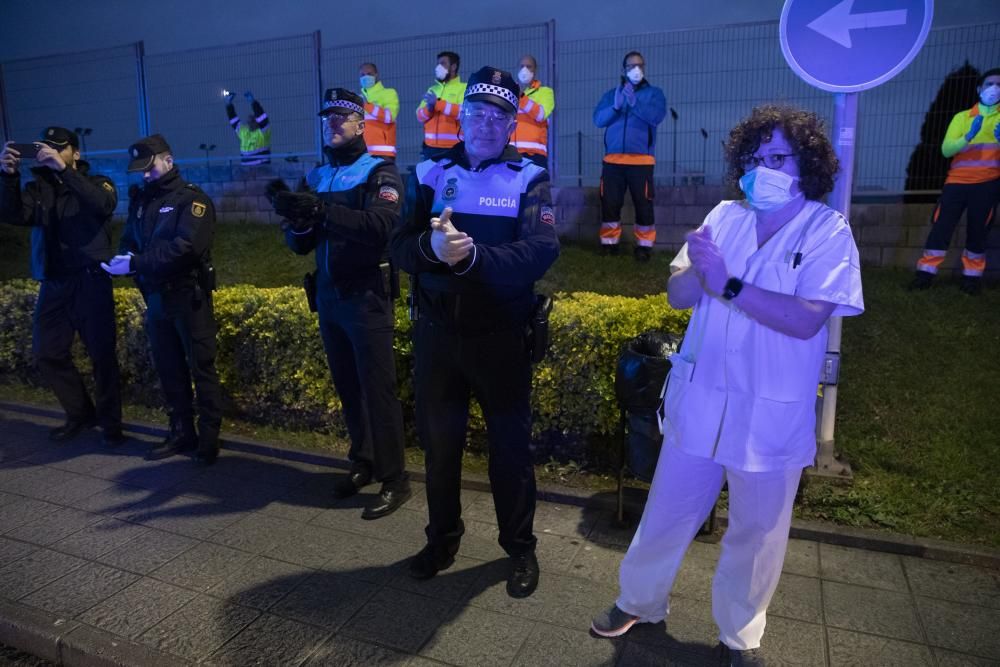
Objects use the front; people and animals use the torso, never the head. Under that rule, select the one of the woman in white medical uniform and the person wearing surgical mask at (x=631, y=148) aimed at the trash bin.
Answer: the person wearing surgical mask

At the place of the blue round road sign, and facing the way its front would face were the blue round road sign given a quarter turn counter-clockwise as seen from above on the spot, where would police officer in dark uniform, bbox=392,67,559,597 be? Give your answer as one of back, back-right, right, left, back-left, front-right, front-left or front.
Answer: back-right

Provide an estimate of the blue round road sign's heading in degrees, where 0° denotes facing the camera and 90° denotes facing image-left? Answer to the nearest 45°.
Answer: approximately 0°

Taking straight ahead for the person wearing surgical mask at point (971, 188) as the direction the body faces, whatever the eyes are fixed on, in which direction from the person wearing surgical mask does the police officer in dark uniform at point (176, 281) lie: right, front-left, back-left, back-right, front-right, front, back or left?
front-right

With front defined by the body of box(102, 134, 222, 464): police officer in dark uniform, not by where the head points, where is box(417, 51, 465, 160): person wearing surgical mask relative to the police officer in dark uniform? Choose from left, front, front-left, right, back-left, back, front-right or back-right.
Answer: back

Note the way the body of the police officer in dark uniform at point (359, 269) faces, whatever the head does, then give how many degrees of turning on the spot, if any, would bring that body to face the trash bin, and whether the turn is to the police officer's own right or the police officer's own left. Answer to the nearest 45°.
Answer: approximately 90° to the police officer's own left

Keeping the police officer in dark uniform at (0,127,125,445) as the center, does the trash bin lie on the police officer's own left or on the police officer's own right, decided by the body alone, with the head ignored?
on the police officer's own left

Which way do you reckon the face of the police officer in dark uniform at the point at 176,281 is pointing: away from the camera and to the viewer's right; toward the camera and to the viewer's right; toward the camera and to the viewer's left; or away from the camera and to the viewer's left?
toward the camera and to the viewer's left

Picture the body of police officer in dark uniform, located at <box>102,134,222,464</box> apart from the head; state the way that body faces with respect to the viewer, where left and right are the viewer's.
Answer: facing the viewer and to the left of the viewer

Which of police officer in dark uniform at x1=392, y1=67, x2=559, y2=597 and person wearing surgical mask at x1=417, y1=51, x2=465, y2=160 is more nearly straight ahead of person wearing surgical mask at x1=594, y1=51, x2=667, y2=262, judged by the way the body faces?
the police officer in dark uniform

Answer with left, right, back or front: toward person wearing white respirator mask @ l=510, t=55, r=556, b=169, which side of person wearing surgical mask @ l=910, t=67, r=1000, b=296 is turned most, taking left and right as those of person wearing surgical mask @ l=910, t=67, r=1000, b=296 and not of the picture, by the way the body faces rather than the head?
right

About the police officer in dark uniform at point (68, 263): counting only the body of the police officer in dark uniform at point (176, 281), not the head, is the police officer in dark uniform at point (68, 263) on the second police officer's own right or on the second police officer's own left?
on the second police officer's own right

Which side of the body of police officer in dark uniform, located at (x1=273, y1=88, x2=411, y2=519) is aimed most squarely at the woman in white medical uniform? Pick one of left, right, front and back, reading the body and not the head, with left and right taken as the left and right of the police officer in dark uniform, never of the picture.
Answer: left

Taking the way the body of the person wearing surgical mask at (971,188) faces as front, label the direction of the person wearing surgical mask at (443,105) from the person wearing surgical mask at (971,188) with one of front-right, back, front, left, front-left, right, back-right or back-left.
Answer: right

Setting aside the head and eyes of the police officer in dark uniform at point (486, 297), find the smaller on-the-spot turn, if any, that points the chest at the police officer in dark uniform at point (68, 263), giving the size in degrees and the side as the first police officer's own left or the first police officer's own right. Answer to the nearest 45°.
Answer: approximately 135° to the first police officer's own right

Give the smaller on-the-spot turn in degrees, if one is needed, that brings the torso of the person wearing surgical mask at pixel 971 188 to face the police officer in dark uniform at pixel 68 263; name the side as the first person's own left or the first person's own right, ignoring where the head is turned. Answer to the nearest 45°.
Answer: approximately 45° to the first person's own right
